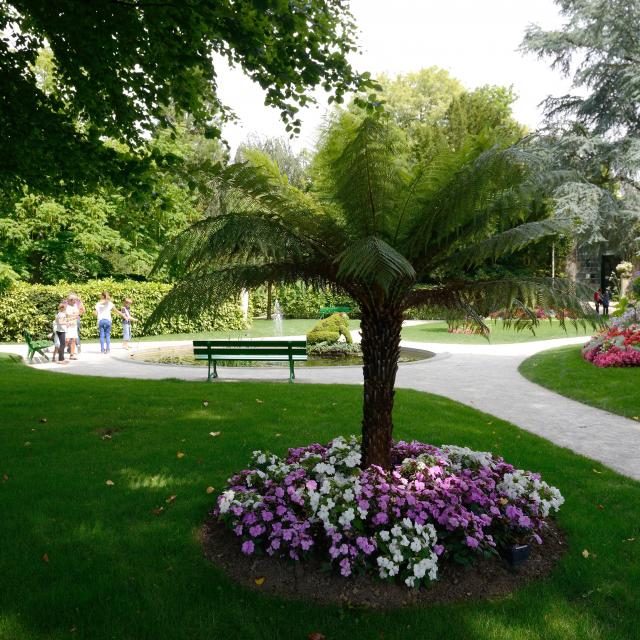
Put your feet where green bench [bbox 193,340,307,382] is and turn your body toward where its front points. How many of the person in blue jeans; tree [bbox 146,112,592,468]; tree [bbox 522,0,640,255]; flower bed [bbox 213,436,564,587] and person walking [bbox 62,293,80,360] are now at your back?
2

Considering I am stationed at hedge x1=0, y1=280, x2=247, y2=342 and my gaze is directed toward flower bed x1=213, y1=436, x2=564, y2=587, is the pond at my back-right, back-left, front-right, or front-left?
front-left

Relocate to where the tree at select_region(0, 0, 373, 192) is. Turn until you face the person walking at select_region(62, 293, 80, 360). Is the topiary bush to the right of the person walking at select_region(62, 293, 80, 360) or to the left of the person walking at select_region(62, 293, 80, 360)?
right

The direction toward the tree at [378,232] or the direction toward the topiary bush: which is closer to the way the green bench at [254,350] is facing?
the topiary bush

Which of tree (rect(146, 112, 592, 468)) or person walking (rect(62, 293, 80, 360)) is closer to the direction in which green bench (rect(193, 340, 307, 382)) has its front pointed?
the person walking

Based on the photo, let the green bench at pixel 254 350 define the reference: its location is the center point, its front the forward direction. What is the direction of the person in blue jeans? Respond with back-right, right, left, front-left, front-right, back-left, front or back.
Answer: front-left

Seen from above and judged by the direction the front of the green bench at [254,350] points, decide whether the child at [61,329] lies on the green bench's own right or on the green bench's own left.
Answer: on the green bench's own left

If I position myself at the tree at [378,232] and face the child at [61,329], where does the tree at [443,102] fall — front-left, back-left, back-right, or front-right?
front-right

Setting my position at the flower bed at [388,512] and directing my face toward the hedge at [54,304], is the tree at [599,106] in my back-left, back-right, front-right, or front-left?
front-right

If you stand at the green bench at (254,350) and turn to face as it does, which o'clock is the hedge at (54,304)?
The hedge is roughly at 11 o'clock from the green bench.

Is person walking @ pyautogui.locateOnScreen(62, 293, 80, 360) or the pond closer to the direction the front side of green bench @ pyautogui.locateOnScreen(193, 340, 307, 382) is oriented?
the pond

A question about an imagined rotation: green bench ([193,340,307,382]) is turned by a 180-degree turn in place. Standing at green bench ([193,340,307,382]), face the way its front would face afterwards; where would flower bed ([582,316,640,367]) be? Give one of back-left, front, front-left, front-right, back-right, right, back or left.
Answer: left

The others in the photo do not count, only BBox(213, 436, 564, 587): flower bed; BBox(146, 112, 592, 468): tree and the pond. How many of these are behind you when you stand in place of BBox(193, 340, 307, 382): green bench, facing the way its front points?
2

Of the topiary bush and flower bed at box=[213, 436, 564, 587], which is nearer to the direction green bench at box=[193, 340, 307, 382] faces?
the topiary bush

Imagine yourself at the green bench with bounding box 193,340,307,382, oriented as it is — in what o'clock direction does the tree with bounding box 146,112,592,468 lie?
The tree is roughly at 6 o'clock from the green bench.

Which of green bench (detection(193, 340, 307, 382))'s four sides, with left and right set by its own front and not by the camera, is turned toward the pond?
front

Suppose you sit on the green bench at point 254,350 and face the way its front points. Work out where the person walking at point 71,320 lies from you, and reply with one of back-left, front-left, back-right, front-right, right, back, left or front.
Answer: front-left

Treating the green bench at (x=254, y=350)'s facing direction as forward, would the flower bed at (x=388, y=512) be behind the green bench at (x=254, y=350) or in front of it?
behind

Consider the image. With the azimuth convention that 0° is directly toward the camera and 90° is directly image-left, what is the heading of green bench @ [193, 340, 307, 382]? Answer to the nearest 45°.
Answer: approximately 180°
